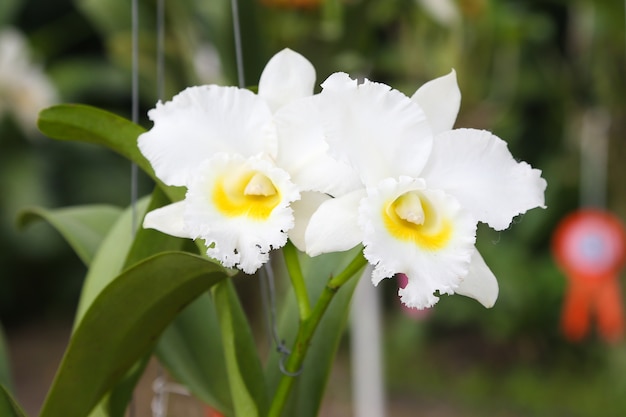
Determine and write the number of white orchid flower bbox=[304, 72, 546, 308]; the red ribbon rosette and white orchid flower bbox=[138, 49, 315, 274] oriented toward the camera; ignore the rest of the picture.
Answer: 3

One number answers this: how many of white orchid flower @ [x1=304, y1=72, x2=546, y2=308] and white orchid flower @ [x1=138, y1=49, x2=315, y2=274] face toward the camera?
2

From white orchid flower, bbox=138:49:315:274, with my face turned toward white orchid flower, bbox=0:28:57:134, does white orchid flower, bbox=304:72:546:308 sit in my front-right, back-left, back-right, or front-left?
back-right

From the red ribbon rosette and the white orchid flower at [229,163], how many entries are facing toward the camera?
2

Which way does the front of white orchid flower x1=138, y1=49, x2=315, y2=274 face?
toward the camera

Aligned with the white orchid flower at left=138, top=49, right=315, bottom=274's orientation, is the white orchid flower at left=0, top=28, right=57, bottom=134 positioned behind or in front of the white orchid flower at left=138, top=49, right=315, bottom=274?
behind

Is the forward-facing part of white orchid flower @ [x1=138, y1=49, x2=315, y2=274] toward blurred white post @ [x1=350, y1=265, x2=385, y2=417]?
no

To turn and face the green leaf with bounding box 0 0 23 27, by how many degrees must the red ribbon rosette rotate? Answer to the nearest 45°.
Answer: approximately 90° to its right

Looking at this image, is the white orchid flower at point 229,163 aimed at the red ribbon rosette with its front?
no

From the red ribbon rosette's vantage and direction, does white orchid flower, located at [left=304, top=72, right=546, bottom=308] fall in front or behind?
in front

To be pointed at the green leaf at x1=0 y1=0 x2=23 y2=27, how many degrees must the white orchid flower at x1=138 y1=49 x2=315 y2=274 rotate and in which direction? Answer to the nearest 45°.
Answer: approximately 180°

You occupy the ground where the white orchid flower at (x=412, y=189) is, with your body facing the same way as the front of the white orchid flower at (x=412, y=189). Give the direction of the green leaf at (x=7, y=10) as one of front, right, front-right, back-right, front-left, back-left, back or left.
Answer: back-right

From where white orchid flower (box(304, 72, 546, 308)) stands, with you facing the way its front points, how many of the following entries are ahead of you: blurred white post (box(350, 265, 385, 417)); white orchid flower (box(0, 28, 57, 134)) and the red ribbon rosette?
0

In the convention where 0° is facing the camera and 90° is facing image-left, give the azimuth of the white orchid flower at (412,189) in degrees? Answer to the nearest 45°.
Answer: approximately 0°

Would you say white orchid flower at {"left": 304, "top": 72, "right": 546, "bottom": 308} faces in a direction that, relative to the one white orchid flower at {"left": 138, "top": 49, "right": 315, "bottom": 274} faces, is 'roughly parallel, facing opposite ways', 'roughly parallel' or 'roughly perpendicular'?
roughly parallel

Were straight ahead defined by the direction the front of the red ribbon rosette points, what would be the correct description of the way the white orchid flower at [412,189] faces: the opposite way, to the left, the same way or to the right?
the same way

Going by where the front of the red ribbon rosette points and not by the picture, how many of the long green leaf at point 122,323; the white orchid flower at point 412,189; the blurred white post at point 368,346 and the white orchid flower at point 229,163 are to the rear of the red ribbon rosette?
0
